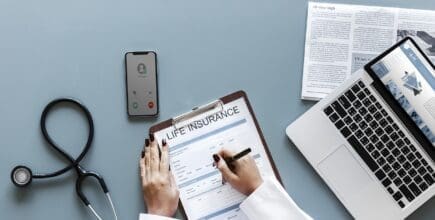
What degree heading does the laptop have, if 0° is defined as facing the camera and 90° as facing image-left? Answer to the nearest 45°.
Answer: approximately 45°

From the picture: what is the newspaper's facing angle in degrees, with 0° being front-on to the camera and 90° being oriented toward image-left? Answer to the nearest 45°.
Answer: approximately 0°

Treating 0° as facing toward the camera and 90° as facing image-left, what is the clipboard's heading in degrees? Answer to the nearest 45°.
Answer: approximately 0°
